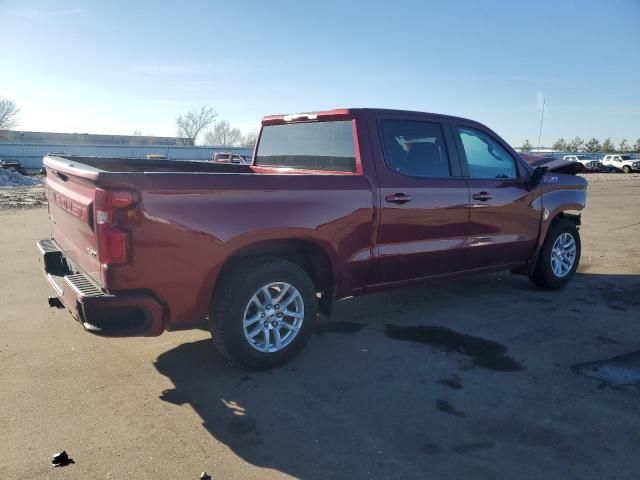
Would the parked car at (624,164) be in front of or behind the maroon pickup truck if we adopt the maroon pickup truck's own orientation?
in front

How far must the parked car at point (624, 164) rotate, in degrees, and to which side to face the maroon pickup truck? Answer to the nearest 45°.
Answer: approximately 45° to its right

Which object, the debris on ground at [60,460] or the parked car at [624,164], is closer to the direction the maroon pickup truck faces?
the parked car

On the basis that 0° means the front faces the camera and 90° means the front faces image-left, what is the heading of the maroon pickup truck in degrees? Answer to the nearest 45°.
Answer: approximately 225°

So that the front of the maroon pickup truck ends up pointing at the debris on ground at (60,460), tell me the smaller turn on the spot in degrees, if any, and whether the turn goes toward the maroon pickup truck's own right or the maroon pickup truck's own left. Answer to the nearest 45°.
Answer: approximately 180°

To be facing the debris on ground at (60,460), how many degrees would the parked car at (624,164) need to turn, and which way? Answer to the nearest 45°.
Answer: approximately 45° to its right
